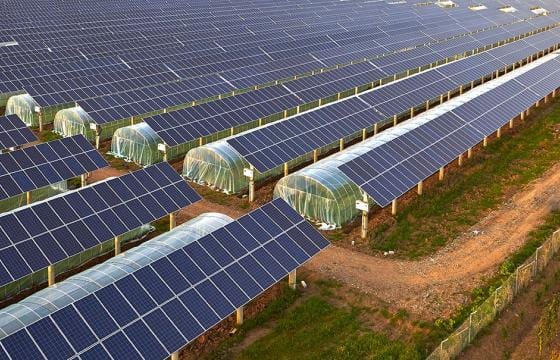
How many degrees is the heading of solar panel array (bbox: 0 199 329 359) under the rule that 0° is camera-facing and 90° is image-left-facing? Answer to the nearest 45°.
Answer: approximately 315°

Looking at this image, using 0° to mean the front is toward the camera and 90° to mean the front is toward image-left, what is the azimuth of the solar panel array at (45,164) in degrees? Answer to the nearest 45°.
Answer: approximately 315°

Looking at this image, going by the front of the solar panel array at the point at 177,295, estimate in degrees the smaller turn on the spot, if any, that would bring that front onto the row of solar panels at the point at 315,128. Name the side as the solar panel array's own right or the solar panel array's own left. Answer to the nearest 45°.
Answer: approximately 90° to the solar panel array's own left

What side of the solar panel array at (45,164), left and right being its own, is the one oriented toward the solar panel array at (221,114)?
left

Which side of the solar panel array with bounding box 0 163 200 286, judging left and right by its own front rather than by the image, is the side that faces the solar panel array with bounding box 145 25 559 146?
left

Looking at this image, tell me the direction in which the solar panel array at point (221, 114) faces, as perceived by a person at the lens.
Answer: facing the viewer and to the right of the viewer

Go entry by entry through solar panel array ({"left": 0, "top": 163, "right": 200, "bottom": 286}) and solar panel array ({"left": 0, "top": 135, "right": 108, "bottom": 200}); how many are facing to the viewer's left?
0

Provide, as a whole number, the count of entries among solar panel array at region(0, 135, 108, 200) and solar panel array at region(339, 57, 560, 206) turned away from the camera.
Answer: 0

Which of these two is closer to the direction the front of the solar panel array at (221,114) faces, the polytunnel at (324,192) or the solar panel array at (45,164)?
the polytunnel

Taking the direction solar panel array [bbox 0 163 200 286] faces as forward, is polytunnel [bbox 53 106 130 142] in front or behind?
behind
